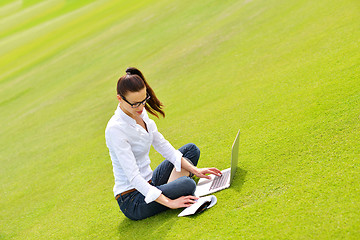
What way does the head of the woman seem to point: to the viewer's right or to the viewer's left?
to the viewer's right

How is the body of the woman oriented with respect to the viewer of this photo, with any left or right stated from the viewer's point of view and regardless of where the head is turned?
facing the viewer and to the right of the viewer
